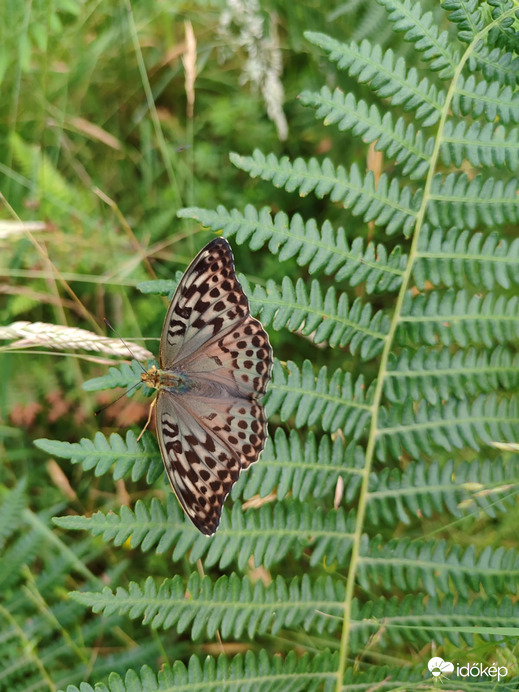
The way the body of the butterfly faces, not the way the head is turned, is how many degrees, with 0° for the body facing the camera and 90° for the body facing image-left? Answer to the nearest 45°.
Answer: approximately 90°
